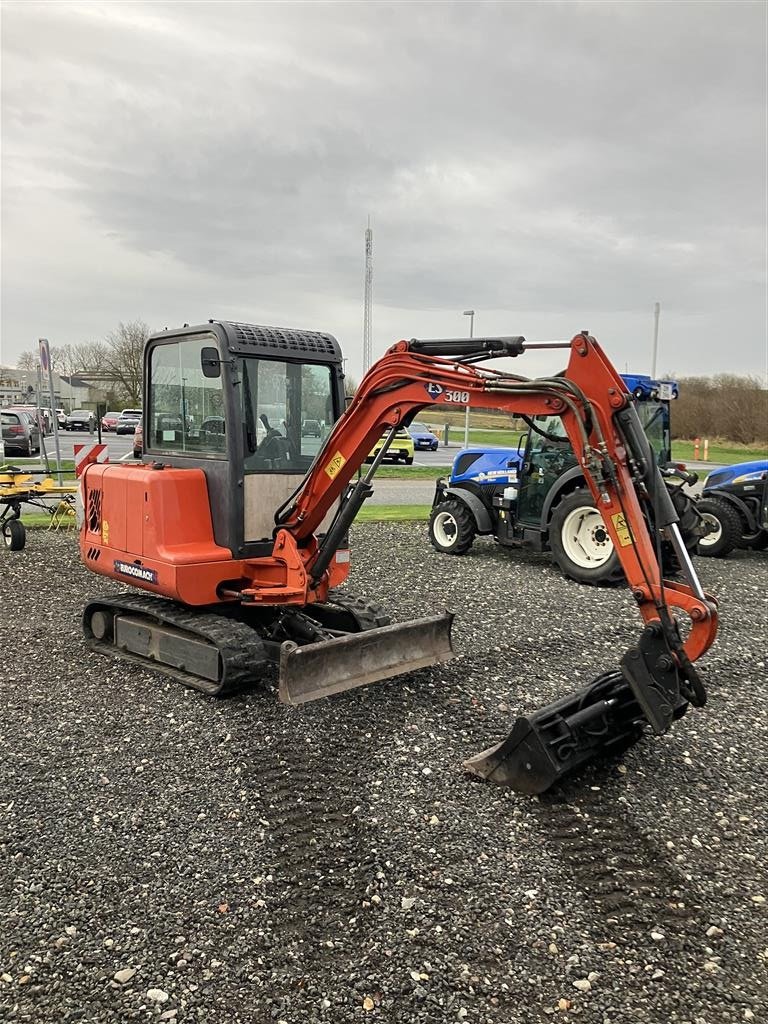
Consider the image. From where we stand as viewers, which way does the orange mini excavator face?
facing the viewer and to the right of the viewer

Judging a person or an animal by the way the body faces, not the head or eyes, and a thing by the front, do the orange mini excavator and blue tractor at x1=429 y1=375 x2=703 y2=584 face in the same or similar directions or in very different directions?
very different directions

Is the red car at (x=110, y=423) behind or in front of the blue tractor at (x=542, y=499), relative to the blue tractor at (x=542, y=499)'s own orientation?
in front

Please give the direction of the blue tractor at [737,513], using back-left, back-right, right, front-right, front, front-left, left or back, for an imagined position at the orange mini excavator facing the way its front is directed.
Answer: left

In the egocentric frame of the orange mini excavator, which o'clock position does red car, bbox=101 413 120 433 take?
The red car is roughly at 7 o'clock from the orange mini excavator.

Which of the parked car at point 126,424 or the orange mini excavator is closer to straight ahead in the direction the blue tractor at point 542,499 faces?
the parked car

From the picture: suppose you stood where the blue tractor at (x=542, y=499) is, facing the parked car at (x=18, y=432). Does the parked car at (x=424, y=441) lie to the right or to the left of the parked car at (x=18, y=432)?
right

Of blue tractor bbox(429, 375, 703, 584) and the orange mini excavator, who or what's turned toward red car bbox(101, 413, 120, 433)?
the blue tractor

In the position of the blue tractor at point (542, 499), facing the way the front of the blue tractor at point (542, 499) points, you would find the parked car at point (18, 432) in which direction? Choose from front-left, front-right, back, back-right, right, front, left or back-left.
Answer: front

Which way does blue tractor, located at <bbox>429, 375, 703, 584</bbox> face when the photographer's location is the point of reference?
facing away from the viewer and to the left of the viewer

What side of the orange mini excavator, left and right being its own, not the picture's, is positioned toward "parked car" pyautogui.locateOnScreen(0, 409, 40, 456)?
back
